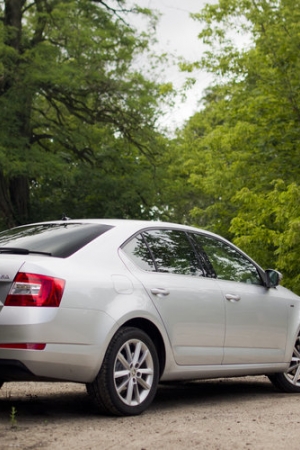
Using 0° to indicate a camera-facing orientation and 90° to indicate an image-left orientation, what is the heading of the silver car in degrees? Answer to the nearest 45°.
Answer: approximately 225°

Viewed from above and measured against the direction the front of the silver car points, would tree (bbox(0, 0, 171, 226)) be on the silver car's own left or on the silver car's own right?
on the silver car's own left

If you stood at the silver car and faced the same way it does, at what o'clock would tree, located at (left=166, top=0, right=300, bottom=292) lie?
The tree is roughly at 11 o'clock from the silver car.
